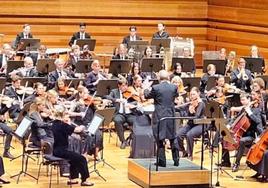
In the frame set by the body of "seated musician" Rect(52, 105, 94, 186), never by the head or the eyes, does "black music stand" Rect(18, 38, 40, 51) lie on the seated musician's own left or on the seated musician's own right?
on the seated musician's own left

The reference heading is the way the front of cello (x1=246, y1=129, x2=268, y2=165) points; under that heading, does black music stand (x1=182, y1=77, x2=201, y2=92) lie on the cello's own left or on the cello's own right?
on the cello's own right

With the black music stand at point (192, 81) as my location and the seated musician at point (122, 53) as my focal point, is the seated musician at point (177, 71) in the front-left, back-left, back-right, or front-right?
front-right

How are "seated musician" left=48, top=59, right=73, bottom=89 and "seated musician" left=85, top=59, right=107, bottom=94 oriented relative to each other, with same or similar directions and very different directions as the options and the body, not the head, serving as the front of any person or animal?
same or similar directions

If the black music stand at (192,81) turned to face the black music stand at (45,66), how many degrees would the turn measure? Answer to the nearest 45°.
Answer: approximately 90° to its left

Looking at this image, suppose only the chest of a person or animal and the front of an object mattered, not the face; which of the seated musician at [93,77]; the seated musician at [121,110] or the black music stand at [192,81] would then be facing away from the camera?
the black music stand

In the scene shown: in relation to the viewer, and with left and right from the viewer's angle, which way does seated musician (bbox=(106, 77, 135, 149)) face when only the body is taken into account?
facing the viewer and to the right of the viewer

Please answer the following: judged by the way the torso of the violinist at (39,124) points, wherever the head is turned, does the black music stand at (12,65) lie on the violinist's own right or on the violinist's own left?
on the violinist's own left

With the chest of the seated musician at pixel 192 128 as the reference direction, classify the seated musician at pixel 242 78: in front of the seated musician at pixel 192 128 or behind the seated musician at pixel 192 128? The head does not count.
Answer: behind

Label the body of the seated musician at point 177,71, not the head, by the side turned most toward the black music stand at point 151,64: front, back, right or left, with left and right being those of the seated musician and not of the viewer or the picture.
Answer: right

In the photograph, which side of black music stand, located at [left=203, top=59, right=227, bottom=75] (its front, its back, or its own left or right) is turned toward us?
back

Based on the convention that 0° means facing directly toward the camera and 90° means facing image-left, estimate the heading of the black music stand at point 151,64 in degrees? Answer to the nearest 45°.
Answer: approximately 180°

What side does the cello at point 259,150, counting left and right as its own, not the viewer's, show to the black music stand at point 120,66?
right

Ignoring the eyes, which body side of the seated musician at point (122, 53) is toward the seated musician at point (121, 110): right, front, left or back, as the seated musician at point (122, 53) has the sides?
front

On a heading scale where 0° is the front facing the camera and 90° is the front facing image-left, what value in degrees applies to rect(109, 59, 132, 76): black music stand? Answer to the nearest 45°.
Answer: approximately 180°

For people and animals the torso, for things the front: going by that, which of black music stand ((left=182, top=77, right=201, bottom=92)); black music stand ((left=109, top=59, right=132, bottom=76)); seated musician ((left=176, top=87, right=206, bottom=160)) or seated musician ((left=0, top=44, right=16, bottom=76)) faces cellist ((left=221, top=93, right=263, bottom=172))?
seated musician ((left=0, top=44, right=16, bottom=76))

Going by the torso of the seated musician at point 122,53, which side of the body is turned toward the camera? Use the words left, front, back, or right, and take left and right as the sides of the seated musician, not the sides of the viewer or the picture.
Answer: front

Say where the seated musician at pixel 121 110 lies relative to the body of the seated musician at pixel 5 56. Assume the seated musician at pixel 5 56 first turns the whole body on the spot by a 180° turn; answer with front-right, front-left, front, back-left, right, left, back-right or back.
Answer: back
